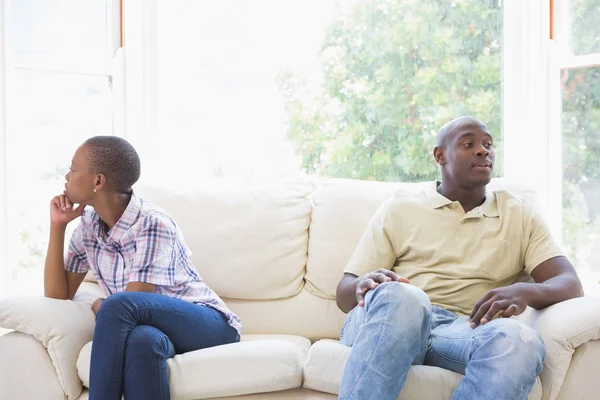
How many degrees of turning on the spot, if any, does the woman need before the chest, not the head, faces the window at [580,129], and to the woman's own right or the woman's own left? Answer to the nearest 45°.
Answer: approximately 135° to the woman's own left

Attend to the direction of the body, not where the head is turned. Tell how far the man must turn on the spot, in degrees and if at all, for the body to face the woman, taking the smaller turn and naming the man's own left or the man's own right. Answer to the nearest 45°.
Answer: approximately 90° to the man's own right

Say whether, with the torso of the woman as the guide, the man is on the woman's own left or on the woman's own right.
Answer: on the woman's own left

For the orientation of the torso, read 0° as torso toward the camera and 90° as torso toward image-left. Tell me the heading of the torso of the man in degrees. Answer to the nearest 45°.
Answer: approximately 0°

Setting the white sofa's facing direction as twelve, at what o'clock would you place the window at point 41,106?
The window is roughly at 4 o'clock from the white sofa.
